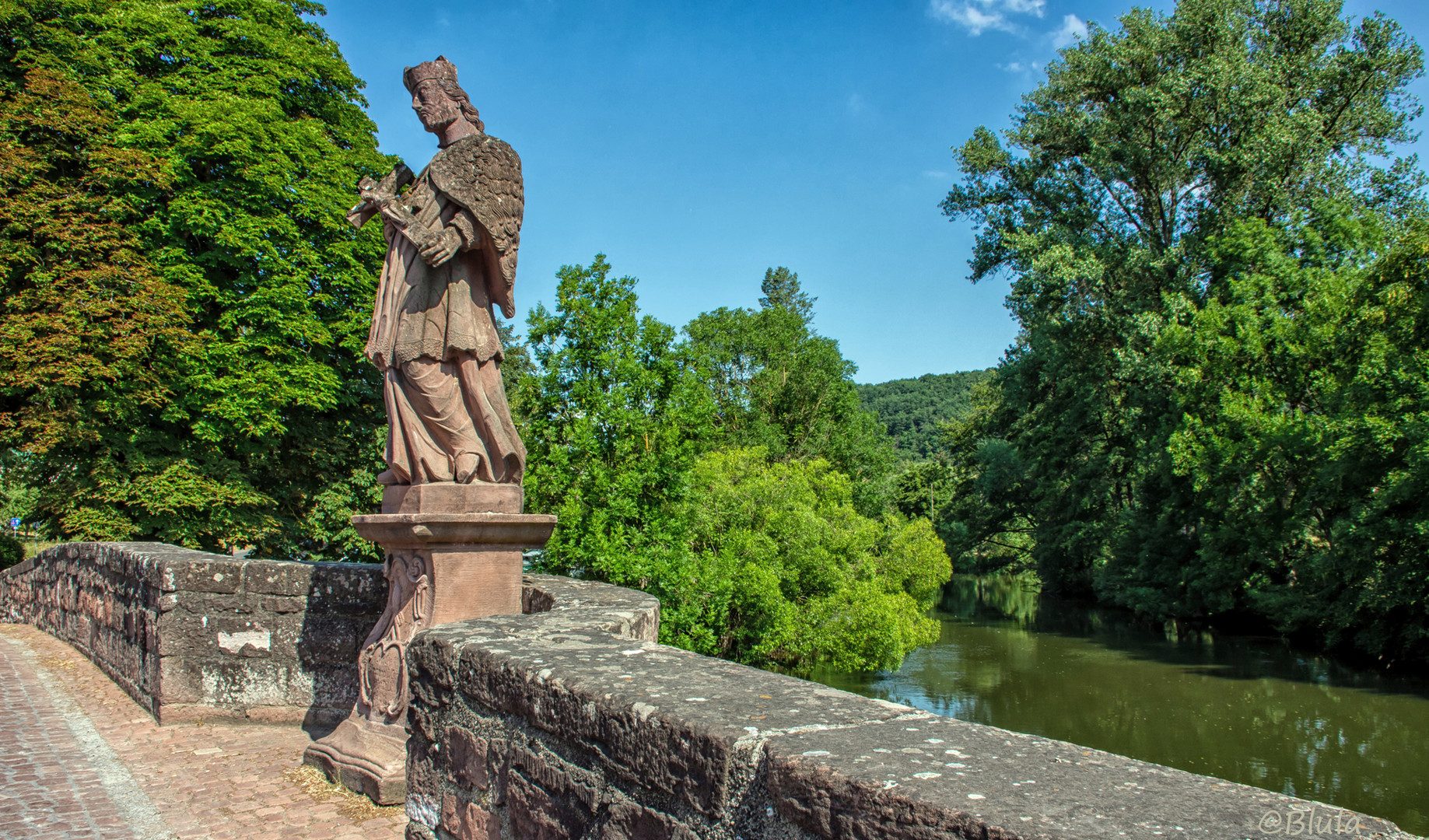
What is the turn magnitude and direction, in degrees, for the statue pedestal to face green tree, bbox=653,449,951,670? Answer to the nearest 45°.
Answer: approximately 180°

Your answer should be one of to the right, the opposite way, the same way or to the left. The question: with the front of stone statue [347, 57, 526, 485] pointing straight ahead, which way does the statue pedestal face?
the same way

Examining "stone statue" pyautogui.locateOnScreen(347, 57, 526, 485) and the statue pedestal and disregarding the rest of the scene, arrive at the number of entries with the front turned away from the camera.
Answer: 0

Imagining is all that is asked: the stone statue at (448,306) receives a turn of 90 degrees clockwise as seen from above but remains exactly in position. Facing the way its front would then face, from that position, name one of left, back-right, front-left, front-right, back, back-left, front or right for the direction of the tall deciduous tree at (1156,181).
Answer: right

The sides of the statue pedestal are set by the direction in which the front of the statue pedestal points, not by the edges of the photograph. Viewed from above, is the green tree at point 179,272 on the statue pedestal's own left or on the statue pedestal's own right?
on the statue pedestal's own right

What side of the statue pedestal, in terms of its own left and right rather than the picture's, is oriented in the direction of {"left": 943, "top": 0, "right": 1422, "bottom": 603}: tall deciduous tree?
back

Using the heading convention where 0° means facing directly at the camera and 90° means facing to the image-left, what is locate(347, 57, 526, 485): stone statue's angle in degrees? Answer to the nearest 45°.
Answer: approximately 45°

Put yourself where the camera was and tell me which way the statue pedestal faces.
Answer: facing the viewer and to the left of the viewer

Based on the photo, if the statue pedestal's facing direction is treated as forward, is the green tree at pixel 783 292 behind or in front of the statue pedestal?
behind
